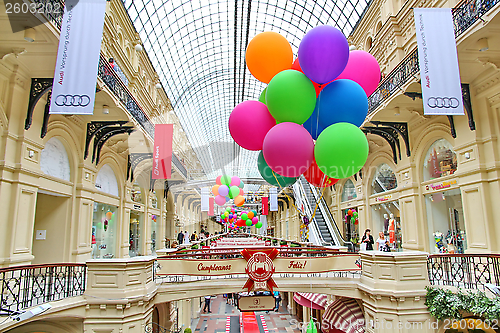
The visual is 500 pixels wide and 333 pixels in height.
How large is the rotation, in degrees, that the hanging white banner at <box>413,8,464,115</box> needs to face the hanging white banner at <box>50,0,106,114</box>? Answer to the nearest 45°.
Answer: approximately 45° to its right

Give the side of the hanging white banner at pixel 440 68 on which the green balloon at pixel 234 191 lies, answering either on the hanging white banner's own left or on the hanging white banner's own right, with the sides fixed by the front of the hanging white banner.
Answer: on the hanging white banner's own right

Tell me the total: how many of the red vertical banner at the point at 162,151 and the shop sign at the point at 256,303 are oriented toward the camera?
2

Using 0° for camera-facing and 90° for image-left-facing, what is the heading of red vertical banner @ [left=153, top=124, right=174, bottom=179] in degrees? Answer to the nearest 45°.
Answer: approximately 0°

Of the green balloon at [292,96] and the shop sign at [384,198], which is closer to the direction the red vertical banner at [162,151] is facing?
the green balloon

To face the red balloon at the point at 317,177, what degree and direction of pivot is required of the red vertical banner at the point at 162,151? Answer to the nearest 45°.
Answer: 0° — it already faces it
